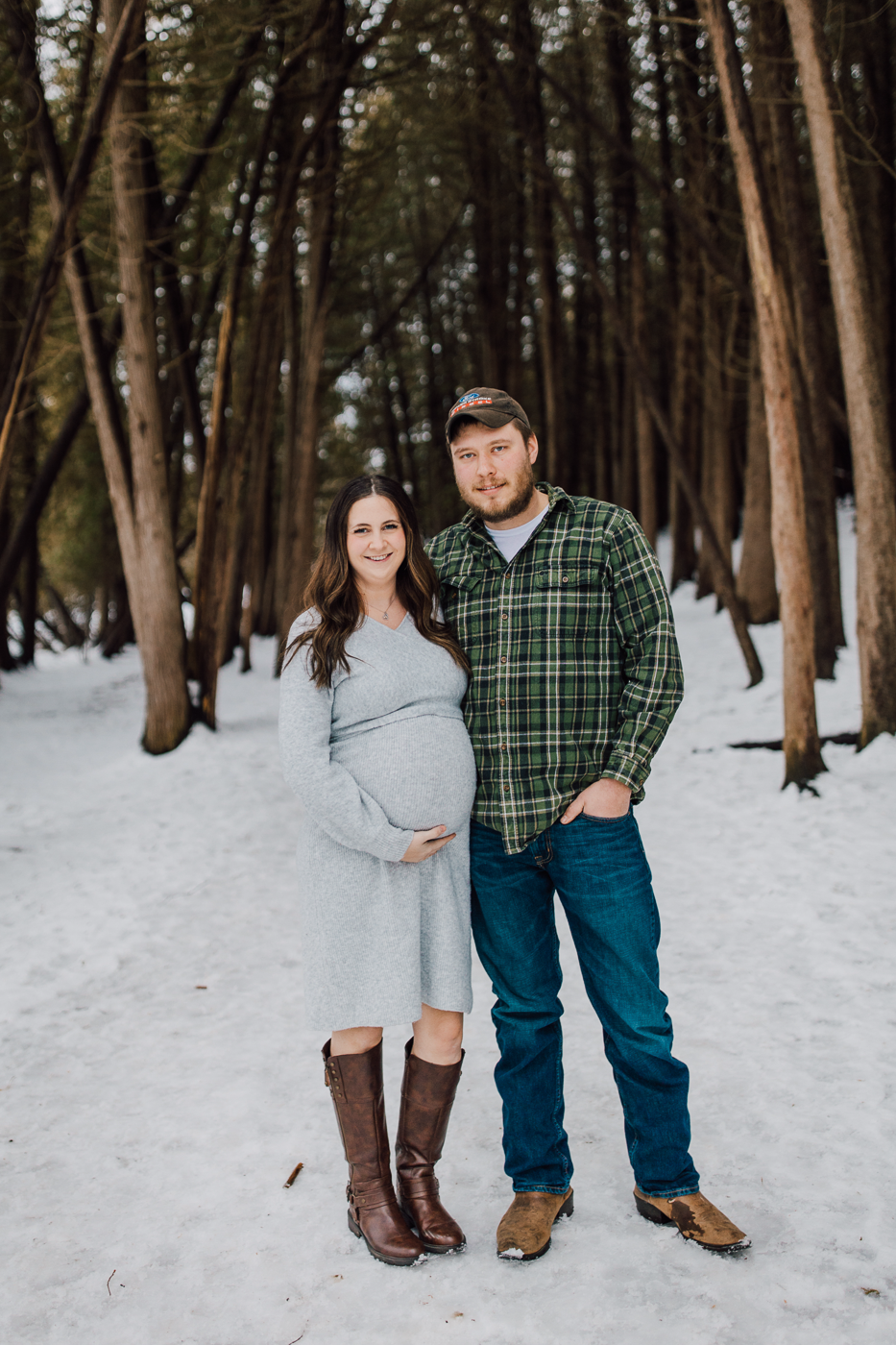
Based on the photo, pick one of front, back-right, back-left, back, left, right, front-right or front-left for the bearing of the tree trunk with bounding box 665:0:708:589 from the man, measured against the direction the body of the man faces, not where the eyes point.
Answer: back

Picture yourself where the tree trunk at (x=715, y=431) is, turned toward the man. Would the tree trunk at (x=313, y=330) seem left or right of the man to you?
right

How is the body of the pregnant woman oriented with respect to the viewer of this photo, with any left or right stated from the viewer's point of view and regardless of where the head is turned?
facing the viewer and to the right of the viewer

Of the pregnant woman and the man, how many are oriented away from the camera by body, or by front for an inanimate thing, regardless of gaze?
0

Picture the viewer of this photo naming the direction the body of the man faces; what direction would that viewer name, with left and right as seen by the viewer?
facing the viewer

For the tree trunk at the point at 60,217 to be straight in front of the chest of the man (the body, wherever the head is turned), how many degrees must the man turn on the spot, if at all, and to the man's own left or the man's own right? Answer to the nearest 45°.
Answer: approximately 135° to the man's own right

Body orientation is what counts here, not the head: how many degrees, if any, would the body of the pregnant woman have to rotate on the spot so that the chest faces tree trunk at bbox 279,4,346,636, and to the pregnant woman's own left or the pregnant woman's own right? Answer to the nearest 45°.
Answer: approximately 135° to the pregnant woman's own left

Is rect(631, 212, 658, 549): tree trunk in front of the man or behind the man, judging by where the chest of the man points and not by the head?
behind
